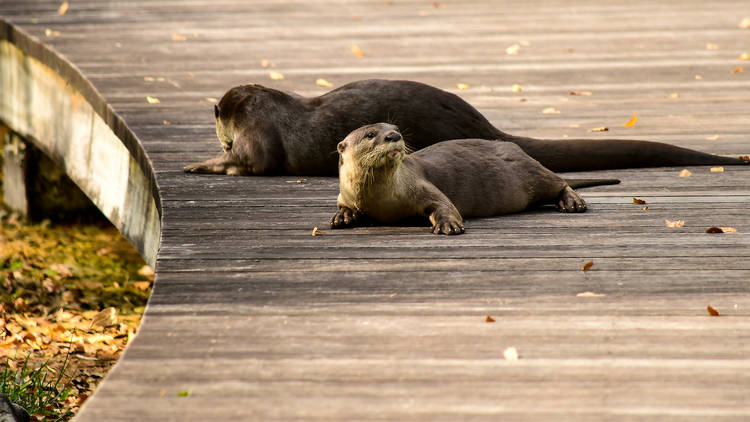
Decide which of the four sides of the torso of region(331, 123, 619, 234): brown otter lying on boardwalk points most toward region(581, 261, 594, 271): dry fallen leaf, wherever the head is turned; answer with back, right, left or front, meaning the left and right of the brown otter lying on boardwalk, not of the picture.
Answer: left

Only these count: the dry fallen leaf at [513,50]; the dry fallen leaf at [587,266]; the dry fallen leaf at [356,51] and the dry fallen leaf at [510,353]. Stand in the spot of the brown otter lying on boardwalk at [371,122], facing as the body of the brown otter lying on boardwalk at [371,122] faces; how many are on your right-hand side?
2

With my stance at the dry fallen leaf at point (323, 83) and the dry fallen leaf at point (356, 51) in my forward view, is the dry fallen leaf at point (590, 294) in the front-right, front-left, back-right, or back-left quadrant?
back-right

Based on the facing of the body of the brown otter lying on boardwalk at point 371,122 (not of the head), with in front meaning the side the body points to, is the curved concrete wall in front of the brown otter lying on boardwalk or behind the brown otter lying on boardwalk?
in front

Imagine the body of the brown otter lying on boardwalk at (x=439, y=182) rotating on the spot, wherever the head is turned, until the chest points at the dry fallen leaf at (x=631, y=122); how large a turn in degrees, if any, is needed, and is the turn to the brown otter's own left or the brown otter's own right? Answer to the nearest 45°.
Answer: approximately 180°

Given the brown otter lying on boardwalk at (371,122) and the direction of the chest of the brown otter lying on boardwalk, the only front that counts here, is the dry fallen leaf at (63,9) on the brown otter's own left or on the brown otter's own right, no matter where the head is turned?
on the brown otter's own right

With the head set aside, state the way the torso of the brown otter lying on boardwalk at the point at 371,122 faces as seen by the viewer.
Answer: to the viewer's left

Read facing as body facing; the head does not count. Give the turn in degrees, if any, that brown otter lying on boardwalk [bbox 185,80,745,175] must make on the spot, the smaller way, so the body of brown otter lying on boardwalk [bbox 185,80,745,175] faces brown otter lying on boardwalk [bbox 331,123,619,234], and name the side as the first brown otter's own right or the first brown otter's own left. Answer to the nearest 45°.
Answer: approximately 135° to the first brown otter's own left

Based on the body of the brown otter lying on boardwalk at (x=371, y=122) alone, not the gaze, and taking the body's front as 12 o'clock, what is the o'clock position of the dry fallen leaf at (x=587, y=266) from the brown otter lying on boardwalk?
The dry fallen leaf is roughly at 8 o'clock from the brown otter lying on boardwalk.

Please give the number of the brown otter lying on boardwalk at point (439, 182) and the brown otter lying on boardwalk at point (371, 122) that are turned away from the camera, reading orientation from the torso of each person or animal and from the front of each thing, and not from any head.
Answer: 0

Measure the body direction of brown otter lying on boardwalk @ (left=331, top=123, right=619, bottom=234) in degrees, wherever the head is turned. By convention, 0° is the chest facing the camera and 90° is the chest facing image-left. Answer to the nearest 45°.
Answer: approximately 45°

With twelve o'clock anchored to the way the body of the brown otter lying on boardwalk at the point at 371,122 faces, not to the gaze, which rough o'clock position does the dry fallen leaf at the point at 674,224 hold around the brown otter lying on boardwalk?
The dry fallen leaf is roughly at 7 o'clock from the brown otter lying on boardwalk.

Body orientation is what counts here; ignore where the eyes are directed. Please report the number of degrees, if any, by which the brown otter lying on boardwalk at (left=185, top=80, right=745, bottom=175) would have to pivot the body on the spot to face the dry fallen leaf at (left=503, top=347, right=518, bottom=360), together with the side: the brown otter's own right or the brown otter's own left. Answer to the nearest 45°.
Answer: approximately 90° to the brown otter's own left

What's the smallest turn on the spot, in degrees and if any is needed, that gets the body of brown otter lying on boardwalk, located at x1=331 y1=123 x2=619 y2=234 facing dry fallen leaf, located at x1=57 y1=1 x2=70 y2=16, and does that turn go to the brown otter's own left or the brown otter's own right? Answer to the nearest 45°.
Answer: approximately 90° to the brown otter's own right
